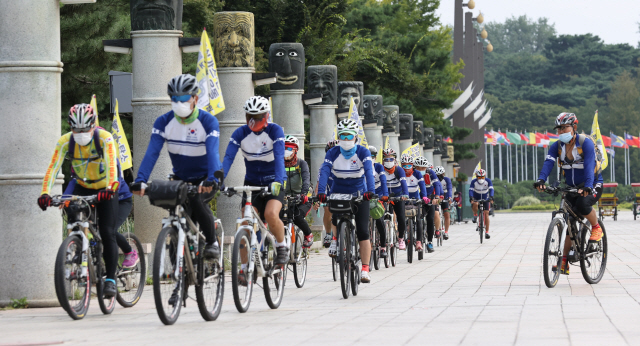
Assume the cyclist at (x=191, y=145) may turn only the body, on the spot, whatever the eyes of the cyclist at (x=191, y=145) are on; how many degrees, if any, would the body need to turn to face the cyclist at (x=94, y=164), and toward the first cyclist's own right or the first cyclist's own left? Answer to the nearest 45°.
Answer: approximately 90° to the first cyclist's own right

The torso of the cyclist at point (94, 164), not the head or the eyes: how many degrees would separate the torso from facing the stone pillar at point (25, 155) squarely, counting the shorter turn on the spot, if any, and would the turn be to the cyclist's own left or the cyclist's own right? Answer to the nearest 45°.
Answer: approximately 90° to the cyclist's own right

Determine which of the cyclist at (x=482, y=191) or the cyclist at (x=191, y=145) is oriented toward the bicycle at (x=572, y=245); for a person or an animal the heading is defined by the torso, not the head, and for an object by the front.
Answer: the cyclist at (x=482, y=191)

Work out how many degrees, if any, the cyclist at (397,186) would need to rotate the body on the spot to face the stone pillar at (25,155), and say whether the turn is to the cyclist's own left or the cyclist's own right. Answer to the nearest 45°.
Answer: approximately 45° to the cyclist's own right

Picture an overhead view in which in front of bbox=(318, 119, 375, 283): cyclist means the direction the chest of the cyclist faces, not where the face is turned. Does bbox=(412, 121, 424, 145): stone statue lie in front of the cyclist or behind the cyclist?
behind

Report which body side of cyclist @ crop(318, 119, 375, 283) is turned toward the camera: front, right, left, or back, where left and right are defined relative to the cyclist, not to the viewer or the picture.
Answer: front

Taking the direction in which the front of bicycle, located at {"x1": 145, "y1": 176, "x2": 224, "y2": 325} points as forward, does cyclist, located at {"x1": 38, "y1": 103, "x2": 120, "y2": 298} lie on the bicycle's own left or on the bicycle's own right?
on the bicycle's own right

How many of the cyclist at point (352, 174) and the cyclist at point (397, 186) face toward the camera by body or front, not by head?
2

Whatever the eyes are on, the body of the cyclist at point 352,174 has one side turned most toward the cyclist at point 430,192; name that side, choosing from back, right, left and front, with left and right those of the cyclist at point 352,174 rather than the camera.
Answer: back

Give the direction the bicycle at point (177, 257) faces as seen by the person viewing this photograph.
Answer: facing the viewer and to the left of the viewer

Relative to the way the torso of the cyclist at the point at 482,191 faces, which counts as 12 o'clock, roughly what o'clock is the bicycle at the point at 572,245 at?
The bicycle is roughly at 12 o'clock from the cyclist.

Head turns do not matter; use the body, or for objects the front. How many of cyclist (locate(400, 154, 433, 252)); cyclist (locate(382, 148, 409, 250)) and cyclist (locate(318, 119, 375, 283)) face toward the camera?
3
